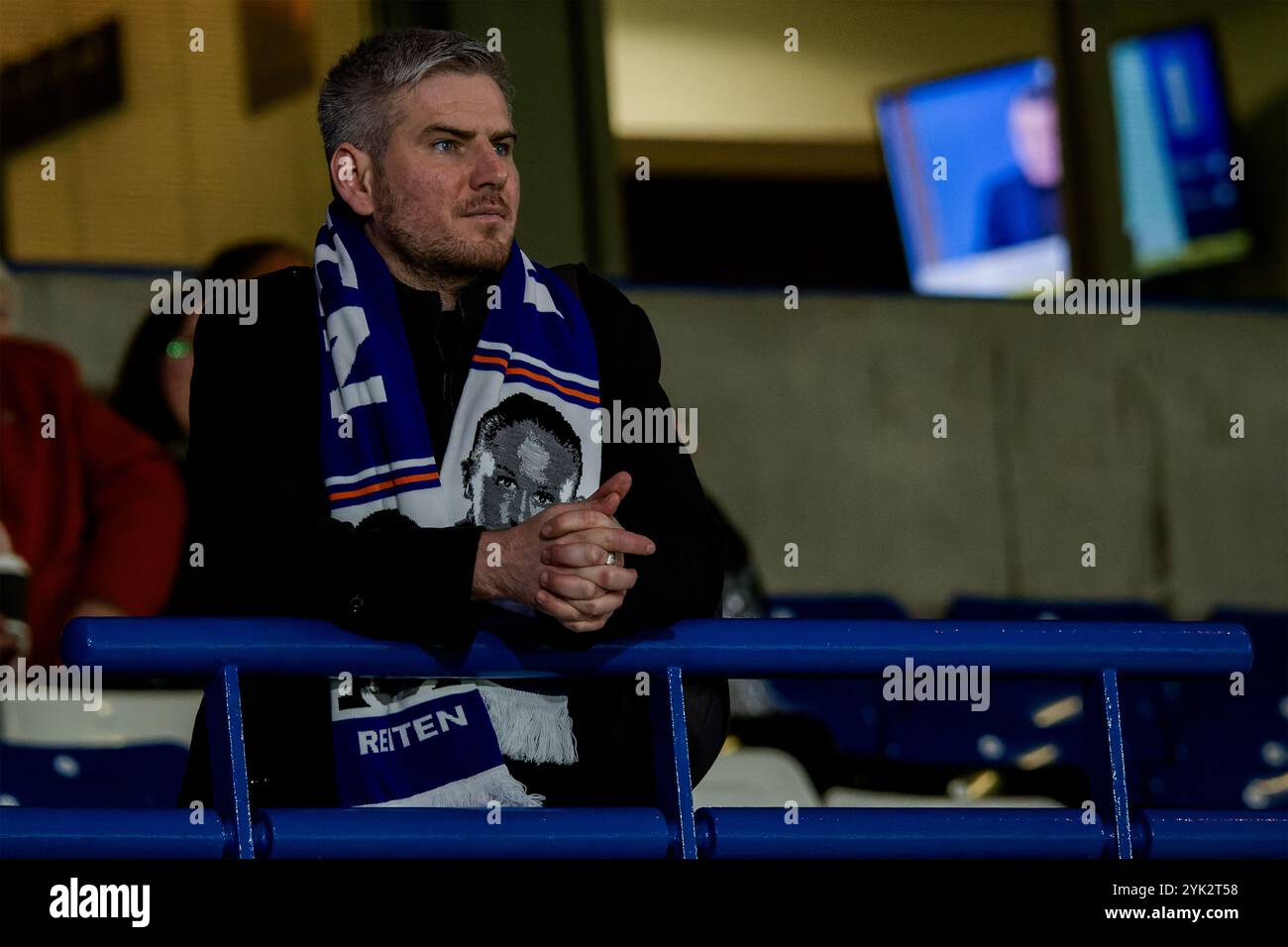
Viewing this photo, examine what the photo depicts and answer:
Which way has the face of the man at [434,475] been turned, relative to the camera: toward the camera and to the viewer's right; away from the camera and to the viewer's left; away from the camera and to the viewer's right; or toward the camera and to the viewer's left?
toward the camera and to the viewer's right

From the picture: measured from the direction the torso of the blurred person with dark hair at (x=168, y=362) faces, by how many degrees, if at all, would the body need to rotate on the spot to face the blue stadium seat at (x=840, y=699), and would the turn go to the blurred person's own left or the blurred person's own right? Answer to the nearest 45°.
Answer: approximately 90° to the blurred person's own left

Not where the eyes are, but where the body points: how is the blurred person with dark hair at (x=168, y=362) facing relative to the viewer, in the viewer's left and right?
facing the viewer and to the right of the viewer

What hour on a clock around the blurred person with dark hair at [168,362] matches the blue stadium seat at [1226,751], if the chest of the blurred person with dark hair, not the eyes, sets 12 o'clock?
The blue stadium seat is roughly at 10 o'clock from the blurred person with dark hair.

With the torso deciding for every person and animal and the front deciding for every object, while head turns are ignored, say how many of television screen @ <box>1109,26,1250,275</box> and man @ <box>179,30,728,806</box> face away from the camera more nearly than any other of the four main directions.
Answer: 0
